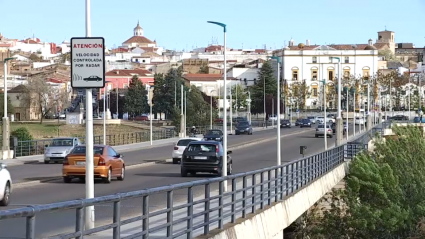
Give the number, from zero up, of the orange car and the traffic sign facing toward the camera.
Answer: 1

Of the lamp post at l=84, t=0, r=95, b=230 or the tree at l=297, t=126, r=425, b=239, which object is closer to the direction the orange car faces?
the tree

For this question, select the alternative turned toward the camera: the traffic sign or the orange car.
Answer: the traffic sign

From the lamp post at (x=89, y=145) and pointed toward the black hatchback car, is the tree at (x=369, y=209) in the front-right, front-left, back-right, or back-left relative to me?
front-right

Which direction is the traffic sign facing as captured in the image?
toward the camera

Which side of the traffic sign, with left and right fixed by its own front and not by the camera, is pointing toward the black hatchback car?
back

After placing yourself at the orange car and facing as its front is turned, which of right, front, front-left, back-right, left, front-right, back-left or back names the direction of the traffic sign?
back-right

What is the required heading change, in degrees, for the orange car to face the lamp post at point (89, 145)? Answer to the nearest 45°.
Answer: approximately 135° to its right

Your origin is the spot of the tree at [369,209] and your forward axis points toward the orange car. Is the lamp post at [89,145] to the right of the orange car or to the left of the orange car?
left

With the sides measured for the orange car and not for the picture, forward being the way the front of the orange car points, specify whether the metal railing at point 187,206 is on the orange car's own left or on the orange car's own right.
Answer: on the orange car's own right

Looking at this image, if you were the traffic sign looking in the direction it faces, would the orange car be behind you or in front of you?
behind

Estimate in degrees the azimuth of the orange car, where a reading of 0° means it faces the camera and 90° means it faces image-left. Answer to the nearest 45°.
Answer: approximately 225°
